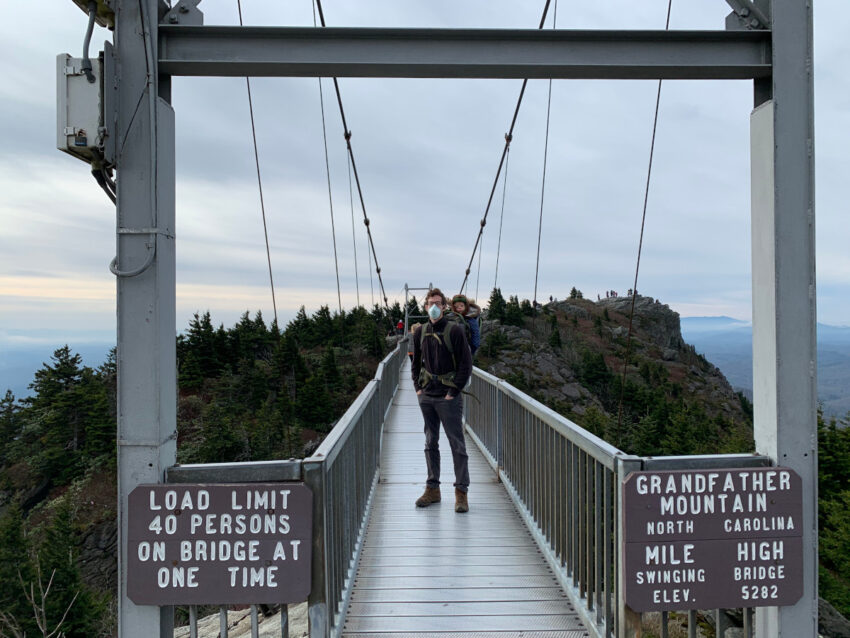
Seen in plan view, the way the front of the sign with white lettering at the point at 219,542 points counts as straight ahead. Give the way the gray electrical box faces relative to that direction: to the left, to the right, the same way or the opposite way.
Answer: to the right

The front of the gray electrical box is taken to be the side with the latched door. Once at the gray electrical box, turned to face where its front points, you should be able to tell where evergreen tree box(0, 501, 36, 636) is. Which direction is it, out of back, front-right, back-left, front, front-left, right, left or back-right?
right

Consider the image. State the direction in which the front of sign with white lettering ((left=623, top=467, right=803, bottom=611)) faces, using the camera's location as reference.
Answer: facing the viewer

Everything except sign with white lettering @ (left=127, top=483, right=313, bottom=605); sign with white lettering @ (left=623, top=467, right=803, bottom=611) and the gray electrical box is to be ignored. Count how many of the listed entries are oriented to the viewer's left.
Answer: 1

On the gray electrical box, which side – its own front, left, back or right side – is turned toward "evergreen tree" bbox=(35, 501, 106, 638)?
right

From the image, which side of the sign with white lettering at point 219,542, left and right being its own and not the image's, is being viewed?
front

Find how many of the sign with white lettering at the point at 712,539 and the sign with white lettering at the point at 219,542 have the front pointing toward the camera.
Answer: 2

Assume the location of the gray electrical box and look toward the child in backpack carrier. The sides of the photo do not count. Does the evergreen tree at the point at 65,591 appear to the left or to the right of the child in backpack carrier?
left
